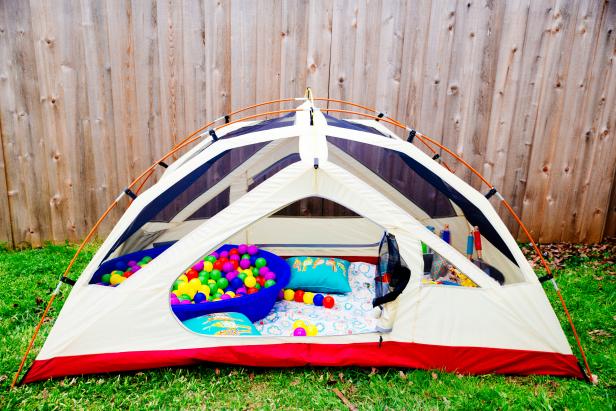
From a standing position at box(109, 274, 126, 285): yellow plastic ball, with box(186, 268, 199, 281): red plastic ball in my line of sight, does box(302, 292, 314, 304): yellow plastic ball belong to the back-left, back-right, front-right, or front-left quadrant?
front-right

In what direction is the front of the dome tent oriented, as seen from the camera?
facing the viewer
